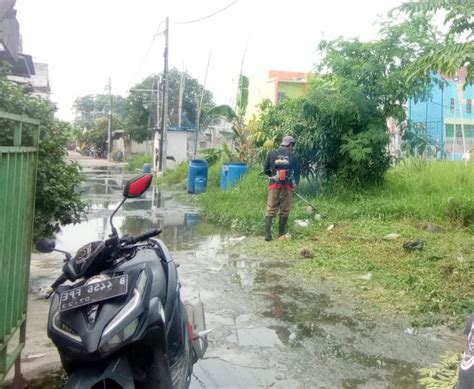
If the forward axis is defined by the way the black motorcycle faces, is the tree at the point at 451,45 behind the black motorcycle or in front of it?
behind

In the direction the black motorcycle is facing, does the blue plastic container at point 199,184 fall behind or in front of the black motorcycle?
behind

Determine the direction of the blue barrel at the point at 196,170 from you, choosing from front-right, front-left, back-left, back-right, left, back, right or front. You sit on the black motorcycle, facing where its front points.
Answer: back-right

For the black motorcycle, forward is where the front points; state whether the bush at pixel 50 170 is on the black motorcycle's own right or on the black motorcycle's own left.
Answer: on the black motorcycle's own right

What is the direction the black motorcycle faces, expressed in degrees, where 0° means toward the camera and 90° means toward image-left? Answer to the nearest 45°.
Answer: approximately 45°
